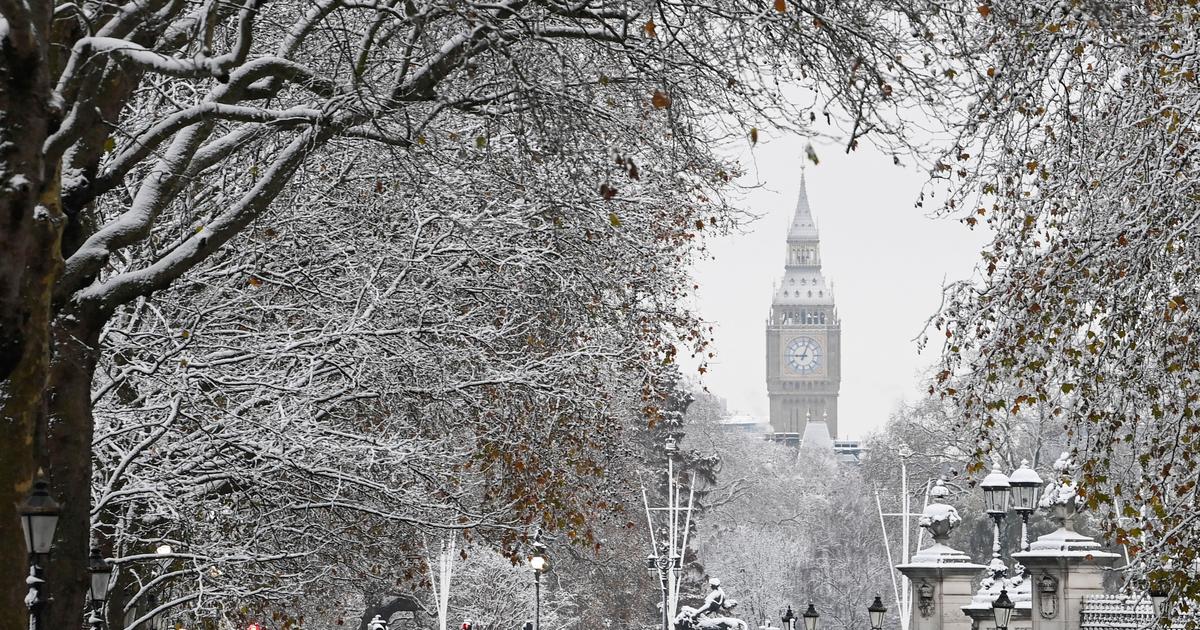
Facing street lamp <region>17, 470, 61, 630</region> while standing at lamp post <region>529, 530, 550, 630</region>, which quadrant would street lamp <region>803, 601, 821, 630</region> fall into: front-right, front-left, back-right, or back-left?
back-left
